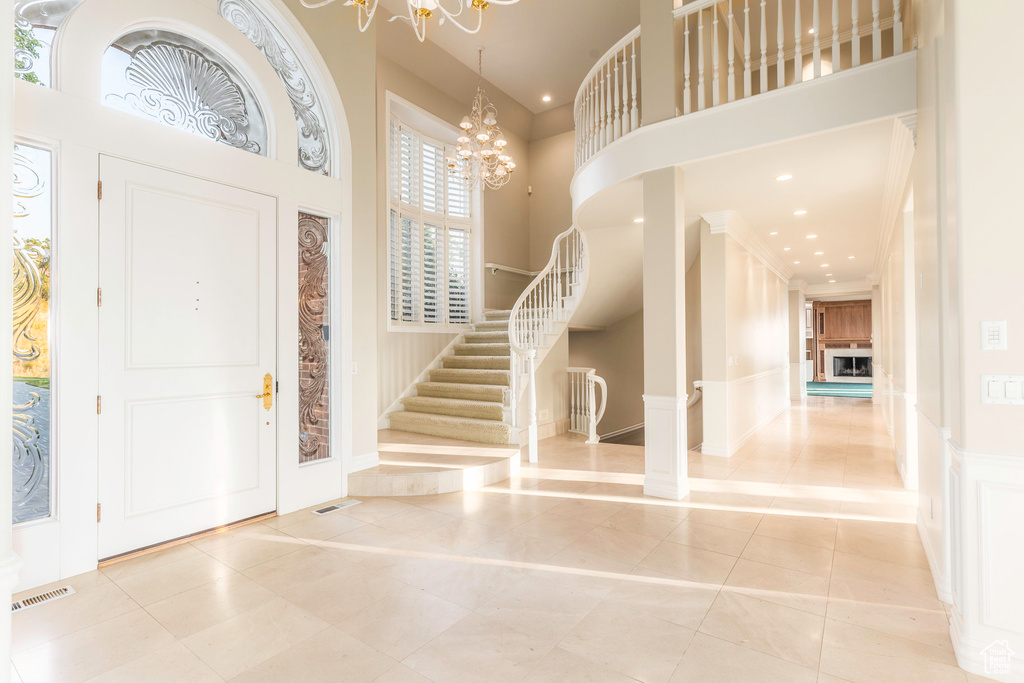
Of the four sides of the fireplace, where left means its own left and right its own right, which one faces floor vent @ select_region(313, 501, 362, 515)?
front

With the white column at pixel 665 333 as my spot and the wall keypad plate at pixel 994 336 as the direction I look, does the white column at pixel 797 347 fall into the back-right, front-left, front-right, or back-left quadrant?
back-left

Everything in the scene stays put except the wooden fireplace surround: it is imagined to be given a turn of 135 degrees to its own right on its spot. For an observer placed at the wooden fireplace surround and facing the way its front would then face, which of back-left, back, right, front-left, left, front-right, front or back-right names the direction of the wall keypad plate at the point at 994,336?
back-left

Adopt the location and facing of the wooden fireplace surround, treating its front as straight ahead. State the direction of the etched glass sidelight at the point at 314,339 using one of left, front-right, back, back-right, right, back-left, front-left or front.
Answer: front

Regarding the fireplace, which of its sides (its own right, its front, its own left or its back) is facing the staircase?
front

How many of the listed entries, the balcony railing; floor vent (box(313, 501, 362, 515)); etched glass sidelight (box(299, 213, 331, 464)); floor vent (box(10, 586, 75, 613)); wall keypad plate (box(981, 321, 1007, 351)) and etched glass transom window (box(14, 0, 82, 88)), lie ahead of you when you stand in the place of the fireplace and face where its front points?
6

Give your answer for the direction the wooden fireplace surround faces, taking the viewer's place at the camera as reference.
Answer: facing the viewer

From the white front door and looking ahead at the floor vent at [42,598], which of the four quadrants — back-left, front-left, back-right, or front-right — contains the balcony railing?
back-left

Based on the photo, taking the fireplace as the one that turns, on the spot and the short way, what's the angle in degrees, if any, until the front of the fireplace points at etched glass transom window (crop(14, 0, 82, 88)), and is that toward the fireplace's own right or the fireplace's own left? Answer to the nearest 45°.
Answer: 0° — it already faces it
